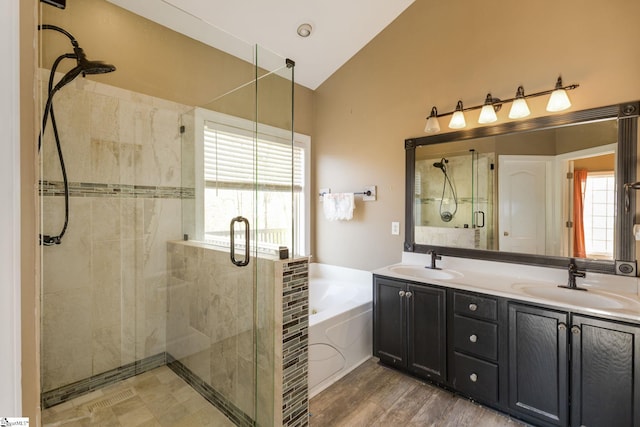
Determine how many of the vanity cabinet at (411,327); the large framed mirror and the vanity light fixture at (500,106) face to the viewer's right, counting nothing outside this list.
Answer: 0

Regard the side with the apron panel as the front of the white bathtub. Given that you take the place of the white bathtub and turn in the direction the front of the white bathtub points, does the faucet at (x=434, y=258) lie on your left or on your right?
on your left

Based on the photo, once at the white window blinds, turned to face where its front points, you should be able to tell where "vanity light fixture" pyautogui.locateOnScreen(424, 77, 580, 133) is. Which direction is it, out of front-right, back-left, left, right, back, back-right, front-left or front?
front-left

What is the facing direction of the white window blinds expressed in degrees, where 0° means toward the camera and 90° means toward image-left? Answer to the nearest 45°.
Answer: approximately 315°

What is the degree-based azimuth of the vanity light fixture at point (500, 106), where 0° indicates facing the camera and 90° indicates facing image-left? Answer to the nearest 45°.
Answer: approximately 45°

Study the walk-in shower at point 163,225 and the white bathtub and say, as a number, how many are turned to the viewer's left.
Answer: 0

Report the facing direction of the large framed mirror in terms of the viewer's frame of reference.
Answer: facing the viewer and to the left of the viewer

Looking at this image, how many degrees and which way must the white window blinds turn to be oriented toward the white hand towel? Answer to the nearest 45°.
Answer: approximately 90° to its left

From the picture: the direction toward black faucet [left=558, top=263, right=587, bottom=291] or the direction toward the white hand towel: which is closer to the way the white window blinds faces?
the black faucet

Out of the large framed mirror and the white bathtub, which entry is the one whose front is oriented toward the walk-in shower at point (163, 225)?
the large framed mirror

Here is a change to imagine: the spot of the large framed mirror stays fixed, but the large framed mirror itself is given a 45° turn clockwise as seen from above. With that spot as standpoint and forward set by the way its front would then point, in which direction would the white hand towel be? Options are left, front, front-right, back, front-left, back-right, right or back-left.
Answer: front
